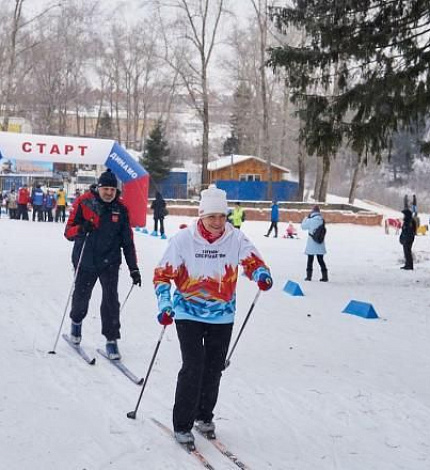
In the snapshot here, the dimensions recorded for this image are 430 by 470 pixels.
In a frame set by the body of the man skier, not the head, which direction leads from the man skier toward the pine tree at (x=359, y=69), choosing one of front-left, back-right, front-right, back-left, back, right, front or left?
back-left

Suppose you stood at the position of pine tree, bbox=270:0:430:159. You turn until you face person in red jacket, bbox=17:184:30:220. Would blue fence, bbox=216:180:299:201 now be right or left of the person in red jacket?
right

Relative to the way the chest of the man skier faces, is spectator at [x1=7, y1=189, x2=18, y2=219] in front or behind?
behind

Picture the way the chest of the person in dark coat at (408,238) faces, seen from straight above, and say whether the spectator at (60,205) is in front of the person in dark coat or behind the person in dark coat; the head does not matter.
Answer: in front

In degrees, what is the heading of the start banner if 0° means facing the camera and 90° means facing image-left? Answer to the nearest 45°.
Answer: approximately 0°
